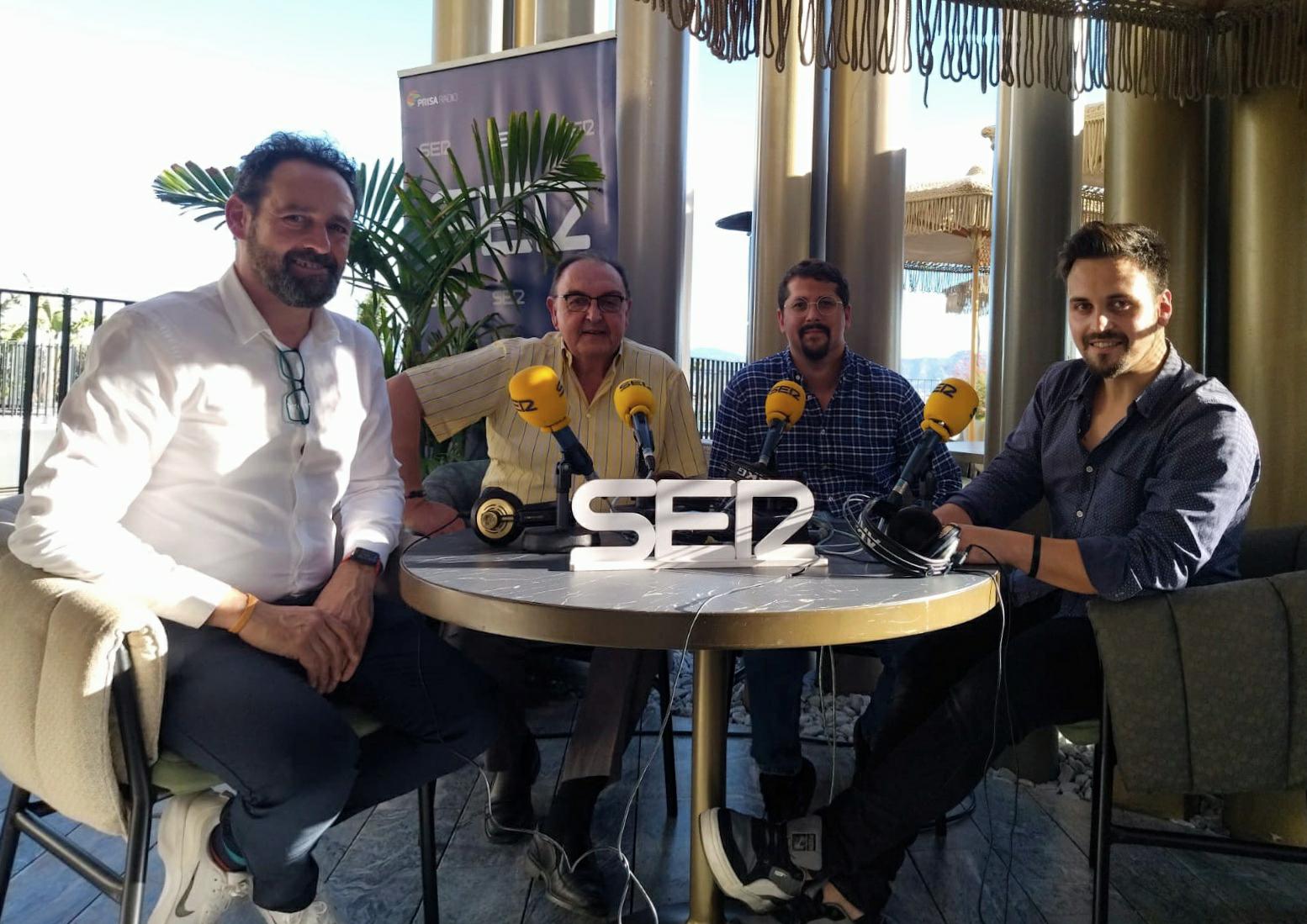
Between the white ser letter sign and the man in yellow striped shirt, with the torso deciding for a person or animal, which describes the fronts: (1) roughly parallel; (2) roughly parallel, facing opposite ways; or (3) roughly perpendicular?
roughly parallel

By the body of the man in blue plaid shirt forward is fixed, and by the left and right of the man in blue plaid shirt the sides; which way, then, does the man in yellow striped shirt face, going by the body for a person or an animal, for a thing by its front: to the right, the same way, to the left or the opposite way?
the same way

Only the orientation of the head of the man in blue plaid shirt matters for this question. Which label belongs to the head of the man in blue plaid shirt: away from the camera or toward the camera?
toward the camera

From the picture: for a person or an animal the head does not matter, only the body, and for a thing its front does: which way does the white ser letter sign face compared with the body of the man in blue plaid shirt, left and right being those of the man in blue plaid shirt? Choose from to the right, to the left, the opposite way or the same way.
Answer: the same way

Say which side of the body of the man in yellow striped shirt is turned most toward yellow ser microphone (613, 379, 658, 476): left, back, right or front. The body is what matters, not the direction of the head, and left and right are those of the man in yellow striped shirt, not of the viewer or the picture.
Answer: front

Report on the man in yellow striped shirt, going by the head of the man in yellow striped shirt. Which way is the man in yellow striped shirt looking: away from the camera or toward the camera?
toward the camera

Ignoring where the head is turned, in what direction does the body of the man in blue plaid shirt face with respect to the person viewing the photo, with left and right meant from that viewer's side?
facing the viewer

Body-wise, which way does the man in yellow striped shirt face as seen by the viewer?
toward the camera

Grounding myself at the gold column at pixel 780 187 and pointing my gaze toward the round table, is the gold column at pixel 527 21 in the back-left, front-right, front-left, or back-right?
back-right

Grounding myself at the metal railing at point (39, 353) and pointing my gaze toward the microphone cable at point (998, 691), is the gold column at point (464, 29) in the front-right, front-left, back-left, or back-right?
front-left

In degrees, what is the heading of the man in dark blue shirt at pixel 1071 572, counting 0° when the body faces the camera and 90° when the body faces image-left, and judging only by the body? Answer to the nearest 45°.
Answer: approximately 45°

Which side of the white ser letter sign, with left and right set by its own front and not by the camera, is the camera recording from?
front
